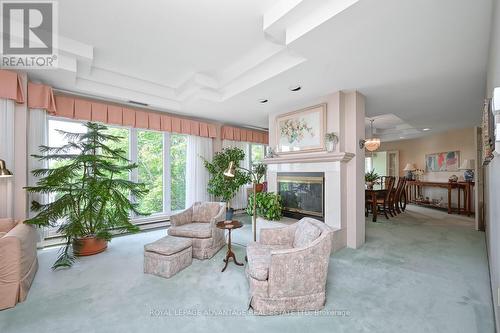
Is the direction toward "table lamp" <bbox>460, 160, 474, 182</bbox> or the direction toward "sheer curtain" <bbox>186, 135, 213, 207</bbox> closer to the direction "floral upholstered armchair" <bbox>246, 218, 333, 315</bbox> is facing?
the sheer curtain

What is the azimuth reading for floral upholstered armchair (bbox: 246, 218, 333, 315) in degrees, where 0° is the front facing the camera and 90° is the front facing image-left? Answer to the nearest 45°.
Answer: approximately 90°

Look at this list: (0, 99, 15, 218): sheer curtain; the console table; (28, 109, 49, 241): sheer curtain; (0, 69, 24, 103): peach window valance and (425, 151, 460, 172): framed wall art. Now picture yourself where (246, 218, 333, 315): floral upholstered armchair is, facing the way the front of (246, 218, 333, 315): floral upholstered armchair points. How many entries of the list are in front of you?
3

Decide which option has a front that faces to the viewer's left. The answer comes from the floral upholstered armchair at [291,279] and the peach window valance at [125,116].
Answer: the floral upholstered armchair

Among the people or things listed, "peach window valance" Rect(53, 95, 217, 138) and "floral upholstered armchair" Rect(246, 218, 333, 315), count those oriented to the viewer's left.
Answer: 1

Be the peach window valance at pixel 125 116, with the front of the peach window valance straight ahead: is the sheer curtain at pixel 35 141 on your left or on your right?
on your right
